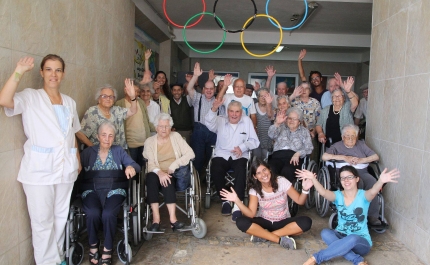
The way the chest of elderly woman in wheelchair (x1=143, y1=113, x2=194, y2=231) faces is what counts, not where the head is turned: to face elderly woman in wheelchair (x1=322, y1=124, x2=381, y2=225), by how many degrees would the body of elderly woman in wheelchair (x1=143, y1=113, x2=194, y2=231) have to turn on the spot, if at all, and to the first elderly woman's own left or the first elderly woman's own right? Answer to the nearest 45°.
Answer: approximately 90° to the first elderly woman's own left

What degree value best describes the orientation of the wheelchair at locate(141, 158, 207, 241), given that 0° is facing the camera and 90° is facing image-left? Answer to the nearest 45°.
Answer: approximately 0°

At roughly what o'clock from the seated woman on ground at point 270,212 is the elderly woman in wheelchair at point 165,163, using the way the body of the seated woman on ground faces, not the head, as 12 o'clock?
The elderly woman in wheelchair is roughly at 3 o'clock from the seated woman on ground.

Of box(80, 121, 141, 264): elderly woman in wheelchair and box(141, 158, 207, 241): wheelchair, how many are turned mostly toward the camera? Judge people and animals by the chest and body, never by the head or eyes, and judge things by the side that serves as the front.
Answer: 2

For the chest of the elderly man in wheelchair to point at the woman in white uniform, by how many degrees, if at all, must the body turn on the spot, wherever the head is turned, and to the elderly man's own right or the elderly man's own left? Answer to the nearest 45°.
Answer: approximately 45° to the elderly man's own right

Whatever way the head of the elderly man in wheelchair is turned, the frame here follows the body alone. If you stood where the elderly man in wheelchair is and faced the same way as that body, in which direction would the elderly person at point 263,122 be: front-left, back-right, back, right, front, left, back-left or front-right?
back-left
